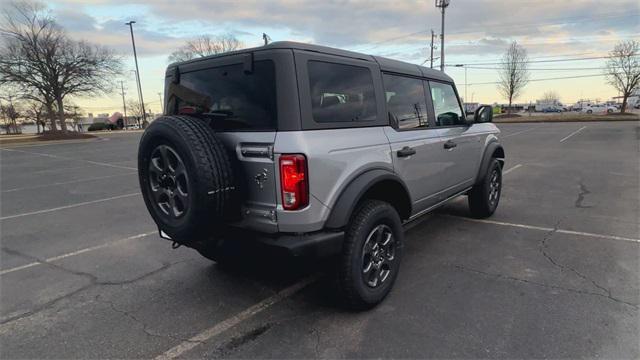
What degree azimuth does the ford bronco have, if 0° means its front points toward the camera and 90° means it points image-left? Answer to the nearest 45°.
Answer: approximately 225°
